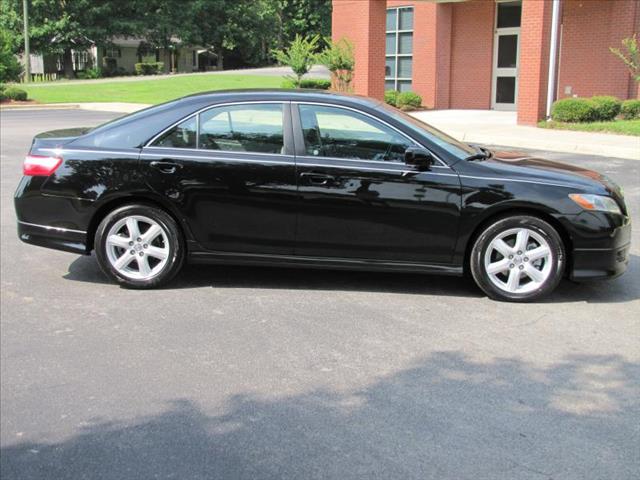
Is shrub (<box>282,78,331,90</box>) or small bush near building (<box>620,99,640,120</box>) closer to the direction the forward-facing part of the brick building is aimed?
the small bush near building

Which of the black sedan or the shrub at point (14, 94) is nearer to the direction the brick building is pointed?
the black sedan

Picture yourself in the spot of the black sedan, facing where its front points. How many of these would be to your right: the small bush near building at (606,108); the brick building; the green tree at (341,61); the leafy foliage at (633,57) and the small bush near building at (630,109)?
0

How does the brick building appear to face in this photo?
toward the camera

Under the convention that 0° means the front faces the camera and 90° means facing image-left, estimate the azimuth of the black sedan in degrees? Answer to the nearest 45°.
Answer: approximately 270°

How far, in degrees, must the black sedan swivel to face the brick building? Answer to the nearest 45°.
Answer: approximately 90° to its left

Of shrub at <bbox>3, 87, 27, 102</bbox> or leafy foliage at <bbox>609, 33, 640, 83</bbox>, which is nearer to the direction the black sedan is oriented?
the leafy foliage

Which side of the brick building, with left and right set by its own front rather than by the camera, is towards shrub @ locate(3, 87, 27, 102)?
right

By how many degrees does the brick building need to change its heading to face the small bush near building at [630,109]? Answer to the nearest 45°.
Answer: approximately 45° to its left

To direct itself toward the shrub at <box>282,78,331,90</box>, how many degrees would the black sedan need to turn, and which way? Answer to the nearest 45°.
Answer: approximately 90° to its left

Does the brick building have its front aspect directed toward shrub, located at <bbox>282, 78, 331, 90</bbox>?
no

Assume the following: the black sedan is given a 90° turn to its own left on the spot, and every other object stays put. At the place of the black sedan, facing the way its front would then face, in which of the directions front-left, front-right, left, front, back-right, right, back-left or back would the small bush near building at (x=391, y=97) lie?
front

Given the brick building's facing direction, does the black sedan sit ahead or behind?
ahead

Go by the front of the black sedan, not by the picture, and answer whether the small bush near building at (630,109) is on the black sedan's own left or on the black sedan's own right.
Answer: on the black sedan's own left

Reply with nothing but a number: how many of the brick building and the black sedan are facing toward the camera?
1

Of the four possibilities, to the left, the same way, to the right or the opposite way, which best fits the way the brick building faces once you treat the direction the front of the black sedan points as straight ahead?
to the right

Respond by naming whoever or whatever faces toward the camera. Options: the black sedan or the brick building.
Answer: the brick building

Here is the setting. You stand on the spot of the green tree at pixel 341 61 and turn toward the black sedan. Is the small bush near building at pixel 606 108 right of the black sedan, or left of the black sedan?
left

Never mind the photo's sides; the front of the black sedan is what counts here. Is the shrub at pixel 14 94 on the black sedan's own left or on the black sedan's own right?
on the black sedan's own left

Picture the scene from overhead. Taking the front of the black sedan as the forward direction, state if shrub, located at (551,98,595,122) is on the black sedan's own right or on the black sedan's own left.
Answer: on the black sedan's own left
